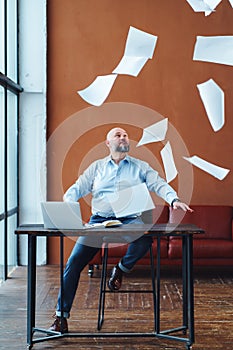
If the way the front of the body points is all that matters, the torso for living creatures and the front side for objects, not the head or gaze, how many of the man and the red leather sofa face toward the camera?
2

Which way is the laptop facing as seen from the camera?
away from the camera

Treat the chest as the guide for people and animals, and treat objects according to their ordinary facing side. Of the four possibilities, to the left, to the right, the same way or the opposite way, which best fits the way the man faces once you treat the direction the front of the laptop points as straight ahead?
the opposite way
